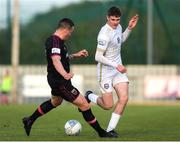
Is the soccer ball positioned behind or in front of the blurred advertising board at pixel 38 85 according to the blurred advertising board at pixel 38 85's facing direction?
in front

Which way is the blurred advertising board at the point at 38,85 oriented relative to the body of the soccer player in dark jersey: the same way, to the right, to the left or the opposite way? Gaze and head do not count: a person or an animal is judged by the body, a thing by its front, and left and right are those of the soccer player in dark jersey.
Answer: to the right

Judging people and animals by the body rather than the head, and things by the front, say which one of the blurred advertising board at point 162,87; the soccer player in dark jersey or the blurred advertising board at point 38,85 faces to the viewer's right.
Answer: the soccer player in dark jersey

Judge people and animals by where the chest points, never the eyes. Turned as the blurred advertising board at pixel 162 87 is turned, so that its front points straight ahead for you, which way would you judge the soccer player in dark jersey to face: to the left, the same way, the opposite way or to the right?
to the left

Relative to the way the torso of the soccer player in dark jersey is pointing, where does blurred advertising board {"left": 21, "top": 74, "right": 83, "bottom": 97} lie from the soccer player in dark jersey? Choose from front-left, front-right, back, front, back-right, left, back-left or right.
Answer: left

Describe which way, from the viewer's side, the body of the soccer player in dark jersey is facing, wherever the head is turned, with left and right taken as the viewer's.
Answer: facing to the right of the viewer

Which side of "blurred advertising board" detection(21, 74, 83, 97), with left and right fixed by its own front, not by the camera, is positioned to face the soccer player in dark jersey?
front

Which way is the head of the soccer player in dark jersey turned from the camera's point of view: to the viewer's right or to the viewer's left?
to the viewer's right

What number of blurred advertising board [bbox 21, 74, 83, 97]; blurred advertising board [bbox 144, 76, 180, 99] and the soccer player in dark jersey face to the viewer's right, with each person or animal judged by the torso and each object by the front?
1
